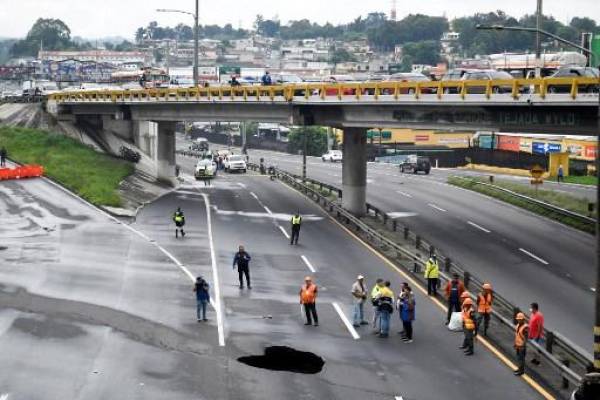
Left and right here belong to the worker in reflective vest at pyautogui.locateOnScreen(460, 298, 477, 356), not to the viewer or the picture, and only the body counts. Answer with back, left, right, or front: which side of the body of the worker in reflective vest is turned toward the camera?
left

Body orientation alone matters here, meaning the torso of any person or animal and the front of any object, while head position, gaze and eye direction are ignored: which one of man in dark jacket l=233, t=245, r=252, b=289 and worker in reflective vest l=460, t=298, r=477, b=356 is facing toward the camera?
the man in dark jacket

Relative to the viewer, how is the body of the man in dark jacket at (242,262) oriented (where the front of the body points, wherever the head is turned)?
toward the camera

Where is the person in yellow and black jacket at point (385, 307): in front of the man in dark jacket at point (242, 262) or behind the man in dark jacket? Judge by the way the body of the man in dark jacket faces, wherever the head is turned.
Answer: in front

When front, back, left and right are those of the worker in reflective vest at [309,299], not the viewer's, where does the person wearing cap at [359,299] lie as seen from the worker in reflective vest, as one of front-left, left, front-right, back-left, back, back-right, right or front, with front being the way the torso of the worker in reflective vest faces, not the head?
back-left

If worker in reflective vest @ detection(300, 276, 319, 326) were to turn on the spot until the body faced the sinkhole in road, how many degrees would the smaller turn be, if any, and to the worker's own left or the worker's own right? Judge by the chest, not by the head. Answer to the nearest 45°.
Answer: approximately 45° to the worker's own left

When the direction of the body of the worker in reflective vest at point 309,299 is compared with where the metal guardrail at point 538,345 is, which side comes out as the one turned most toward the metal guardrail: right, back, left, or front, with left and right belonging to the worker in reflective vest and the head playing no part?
left

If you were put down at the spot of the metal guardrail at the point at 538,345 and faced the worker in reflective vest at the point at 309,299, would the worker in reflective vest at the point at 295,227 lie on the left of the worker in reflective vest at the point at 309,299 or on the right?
right

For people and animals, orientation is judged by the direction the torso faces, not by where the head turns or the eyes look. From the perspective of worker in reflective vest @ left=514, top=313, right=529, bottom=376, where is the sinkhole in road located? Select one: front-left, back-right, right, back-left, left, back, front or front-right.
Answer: front-right

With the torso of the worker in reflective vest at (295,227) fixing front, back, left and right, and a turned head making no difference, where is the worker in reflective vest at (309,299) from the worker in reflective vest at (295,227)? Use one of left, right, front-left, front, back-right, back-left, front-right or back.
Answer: front-left

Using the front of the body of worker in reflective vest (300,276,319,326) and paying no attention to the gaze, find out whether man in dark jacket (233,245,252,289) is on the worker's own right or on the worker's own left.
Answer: on the worker's own right

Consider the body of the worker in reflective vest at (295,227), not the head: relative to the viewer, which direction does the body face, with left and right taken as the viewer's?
facing the viewer and to the left of the viewer
